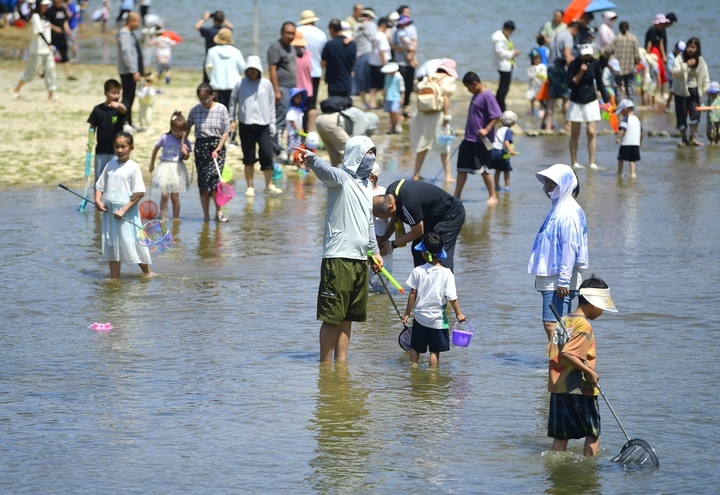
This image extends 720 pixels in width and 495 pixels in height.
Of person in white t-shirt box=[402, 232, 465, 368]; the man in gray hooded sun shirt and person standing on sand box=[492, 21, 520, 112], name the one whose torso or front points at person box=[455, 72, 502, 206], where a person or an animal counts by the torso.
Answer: the person in white t-shirt

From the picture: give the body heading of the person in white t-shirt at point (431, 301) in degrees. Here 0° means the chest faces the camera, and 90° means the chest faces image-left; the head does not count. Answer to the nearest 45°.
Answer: approximately 180°

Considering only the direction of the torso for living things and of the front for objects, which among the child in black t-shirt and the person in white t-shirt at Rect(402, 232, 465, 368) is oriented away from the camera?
the person in white t-shirt

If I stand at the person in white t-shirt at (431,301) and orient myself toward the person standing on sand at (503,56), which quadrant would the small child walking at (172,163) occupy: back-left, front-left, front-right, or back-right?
front-left

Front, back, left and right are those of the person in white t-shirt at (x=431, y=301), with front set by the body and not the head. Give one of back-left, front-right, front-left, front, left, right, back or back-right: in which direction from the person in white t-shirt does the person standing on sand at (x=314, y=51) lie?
front

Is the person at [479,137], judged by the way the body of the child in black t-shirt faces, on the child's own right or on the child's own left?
on the child's own left

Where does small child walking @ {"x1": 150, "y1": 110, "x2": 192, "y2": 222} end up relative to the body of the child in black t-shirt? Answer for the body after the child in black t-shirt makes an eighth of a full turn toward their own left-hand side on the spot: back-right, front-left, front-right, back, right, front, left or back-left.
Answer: front

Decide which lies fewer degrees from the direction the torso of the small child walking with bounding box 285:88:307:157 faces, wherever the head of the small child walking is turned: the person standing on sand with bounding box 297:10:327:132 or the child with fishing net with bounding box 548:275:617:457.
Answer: the child with fishing net

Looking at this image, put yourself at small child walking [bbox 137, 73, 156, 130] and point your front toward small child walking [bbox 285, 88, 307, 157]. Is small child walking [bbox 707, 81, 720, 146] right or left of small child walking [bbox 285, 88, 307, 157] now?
left

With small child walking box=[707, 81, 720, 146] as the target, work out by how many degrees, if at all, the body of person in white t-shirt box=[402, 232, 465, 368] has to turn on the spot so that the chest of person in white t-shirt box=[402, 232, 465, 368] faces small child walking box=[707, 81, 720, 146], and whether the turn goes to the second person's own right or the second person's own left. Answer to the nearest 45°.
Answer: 0° — they already face them

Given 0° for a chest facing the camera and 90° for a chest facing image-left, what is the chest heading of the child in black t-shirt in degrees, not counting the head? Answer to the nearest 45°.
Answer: approximately 315°

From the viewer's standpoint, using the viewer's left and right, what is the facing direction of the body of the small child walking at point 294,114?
facing the viewer and to the right of the viewer
